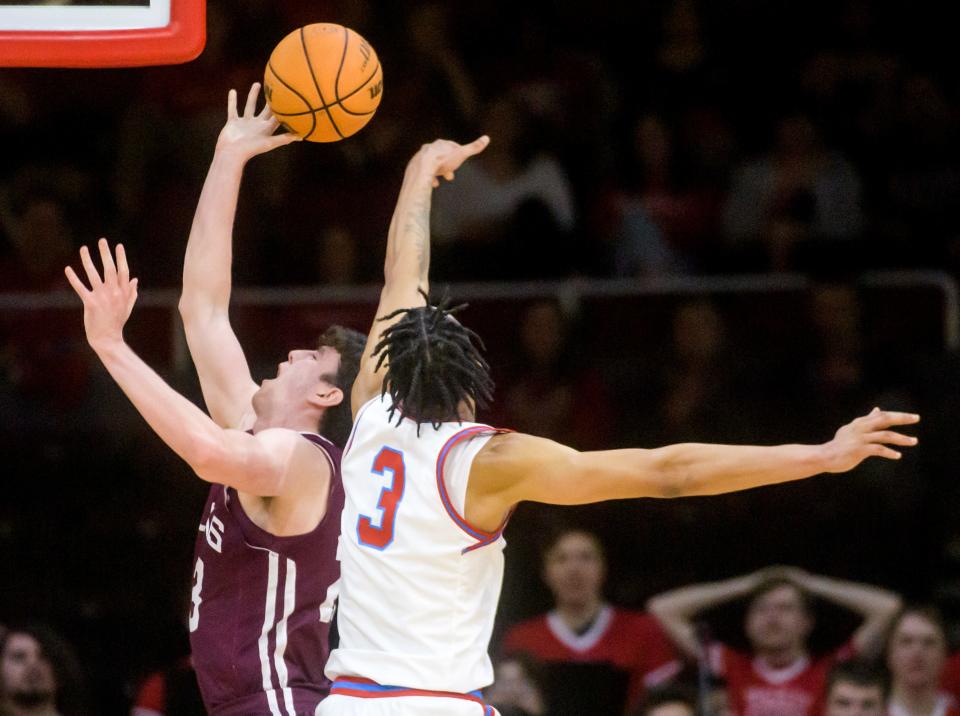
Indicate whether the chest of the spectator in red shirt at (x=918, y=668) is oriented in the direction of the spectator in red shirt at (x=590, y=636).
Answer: no

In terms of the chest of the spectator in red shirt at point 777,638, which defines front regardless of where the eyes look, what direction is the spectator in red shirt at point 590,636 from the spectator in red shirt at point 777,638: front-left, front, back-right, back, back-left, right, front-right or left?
right

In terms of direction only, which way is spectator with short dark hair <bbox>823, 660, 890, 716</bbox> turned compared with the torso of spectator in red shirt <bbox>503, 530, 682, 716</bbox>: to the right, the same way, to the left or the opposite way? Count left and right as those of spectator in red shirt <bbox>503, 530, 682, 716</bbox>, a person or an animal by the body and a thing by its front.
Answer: the same way

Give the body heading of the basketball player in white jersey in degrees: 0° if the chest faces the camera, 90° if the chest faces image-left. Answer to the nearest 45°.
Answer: approximately 225°

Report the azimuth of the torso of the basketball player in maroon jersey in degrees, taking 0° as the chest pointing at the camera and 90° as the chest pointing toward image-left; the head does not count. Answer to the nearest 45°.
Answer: approximately 90°

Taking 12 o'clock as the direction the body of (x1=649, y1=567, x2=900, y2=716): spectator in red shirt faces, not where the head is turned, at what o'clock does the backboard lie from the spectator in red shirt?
The backboard is roughly at 1 o'clock from the spectator in red shirt.

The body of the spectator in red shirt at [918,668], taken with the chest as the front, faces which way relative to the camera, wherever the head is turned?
toward the camera

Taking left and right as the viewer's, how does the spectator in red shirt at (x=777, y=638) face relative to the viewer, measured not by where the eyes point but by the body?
facing the viewer

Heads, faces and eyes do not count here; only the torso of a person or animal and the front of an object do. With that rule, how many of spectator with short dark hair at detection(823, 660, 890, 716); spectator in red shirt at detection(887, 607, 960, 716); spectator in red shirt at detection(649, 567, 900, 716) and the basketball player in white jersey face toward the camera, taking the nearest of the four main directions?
3

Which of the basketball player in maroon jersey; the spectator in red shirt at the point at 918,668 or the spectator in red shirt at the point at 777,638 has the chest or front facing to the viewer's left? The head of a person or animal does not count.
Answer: the basketball player in maroon jersey

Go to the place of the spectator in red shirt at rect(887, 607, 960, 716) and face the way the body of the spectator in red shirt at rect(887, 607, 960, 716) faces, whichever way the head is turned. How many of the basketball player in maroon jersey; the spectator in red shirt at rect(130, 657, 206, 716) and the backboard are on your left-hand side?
0

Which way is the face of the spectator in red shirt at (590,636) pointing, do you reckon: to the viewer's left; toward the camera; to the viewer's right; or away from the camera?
toward the camera

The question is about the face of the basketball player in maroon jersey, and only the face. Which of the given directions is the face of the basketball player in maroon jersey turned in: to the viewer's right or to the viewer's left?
to the viewer's left

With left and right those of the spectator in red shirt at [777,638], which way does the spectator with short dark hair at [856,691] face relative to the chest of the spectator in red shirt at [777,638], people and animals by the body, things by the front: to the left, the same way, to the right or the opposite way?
the same way

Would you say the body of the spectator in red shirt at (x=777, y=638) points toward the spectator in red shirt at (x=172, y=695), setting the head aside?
no
